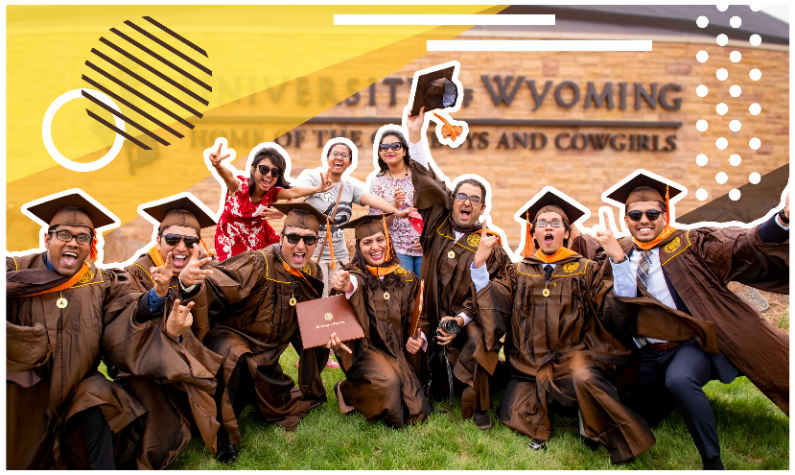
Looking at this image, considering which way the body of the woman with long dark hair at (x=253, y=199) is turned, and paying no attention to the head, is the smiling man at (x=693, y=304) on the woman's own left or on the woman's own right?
on the woman's own left

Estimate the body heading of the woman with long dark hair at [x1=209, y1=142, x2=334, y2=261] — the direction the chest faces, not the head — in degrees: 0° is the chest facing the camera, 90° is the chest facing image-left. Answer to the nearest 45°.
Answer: approximately 0°

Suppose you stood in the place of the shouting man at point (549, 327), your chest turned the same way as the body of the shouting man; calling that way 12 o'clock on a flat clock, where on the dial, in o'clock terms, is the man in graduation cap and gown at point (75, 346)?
The man in graduation cap and gown is roughly at 2 o'clock from the shouting man.

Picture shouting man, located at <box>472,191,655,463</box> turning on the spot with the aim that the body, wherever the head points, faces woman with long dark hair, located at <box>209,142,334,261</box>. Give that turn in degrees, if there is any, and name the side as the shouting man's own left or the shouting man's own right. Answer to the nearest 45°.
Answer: approximately 90° to the shouting man's own right

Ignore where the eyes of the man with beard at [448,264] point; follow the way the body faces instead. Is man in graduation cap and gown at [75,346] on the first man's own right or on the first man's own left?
on the first man's own right

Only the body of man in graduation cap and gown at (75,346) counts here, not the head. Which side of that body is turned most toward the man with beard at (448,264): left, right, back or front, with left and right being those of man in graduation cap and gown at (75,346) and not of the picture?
left

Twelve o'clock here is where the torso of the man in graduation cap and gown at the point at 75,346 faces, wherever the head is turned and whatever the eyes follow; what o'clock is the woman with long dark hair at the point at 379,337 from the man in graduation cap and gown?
The woman with long dark hair is roughly at 9 o'clock from the man in graduation cap and gown.

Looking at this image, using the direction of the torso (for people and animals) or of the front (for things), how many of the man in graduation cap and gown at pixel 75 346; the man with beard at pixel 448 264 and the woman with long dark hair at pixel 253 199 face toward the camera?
3

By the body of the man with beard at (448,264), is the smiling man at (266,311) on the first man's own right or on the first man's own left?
on the first man's own right
